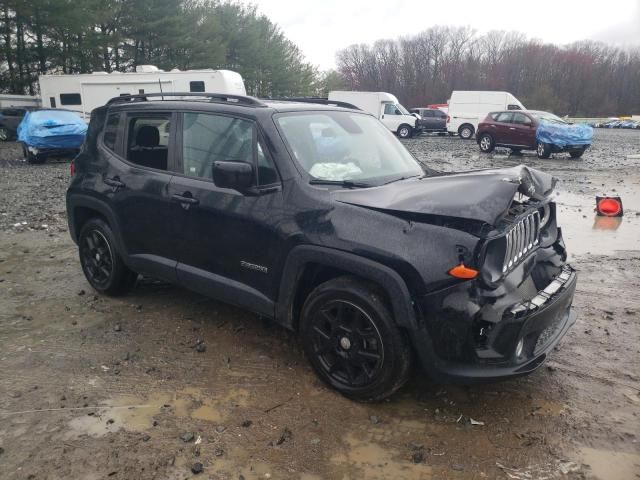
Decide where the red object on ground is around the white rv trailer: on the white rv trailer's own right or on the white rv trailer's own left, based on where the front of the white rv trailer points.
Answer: on the white rv trailer's own right

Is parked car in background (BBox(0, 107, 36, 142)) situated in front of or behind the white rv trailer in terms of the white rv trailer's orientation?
behind

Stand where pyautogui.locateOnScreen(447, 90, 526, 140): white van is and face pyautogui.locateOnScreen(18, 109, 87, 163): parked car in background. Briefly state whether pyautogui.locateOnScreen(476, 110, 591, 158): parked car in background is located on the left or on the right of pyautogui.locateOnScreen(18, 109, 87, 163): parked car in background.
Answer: left

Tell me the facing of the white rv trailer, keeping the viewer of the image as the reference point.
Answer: facing to the right of the viewer

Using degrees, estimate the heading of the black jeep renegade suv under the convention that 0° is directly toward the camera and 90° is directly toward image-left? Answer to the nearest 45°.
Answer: approximately 315°

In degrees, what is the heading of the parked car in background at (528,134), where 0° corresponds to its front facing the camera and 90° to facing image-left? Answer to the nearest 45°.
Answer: approximately 315°

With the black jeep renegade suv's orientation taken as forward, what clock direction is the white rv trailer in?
The white rv trailer is roughly at 7 o'clock from the black jeep renegade suv.

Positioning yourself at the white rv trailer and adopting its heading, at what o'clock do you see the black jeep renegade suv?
The black jeep renegade suv is roughly at 3 o'clock from the white rv trailer.

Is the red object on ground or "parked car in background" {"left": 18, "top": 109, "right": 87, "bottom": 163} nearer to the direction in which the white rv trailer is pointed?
the red object on ground

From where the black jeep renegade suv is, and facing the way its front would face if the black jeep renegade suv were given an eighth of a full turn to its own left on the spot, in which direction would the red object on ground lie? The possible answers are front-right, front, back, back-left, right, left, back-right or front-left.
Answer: front-left
